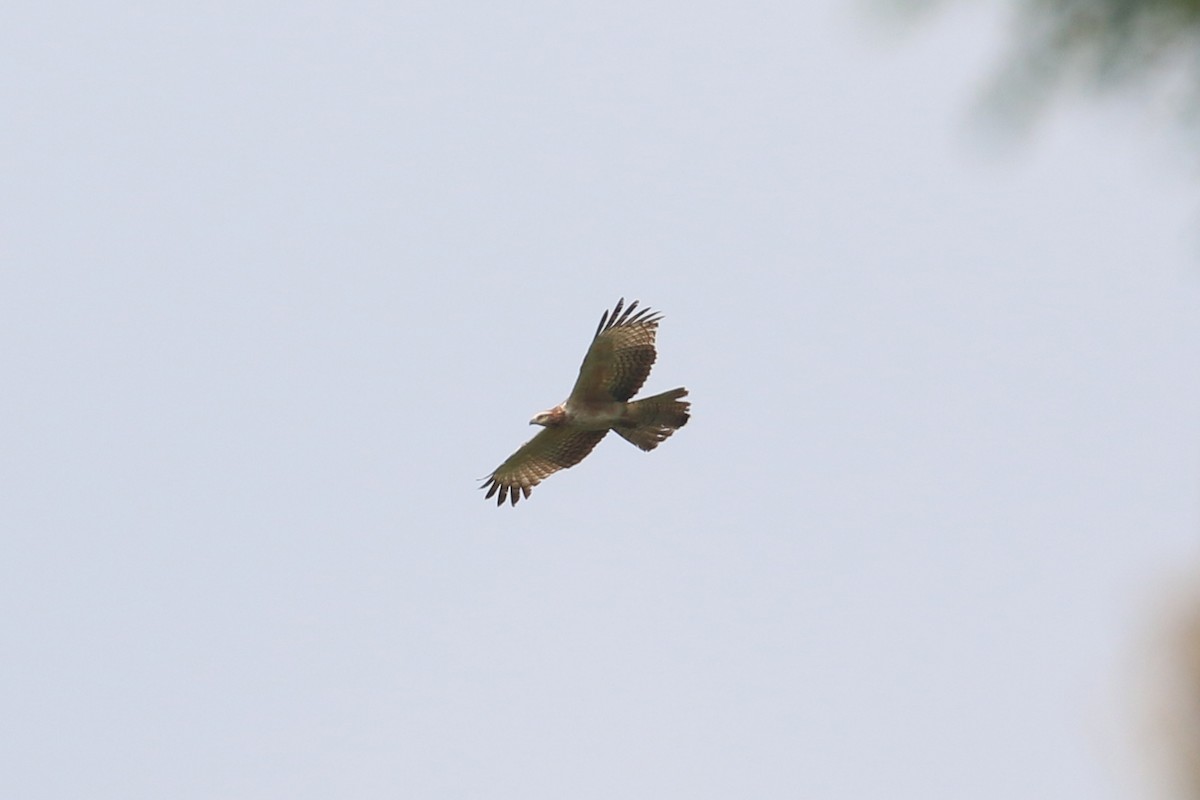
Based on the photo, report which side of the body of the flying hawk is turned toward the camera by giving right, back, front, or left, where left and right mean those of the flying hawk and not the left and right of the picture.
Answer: left
